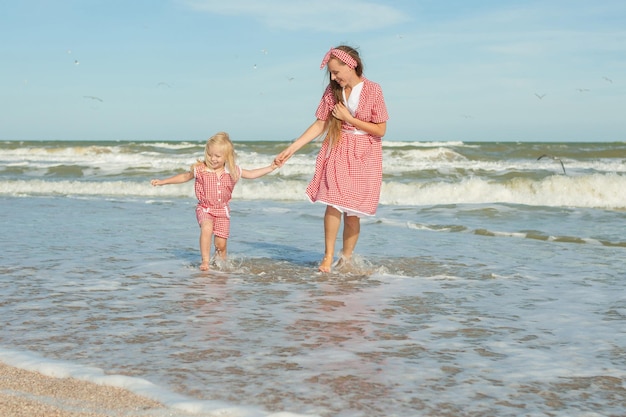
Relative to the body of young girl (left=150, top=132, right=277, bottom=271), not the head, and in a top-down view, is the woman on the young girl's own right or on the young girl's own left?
on the young girl's own left

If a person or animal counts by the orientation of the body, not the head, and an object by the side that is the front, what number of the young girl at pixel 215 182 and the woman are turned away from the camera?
0

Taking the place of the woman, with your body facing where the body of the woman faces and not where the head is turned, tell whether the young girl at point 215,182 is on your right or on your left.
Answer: on your right

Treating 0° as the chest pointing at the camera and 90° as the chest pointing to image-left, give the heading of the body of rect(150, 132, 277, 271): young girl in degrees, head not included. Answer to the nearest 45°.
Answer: approximately 0°

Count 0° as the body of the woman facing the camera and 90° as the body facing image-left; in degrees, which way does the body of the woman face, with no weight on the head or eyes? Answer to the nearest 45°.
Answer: approximately 45°
